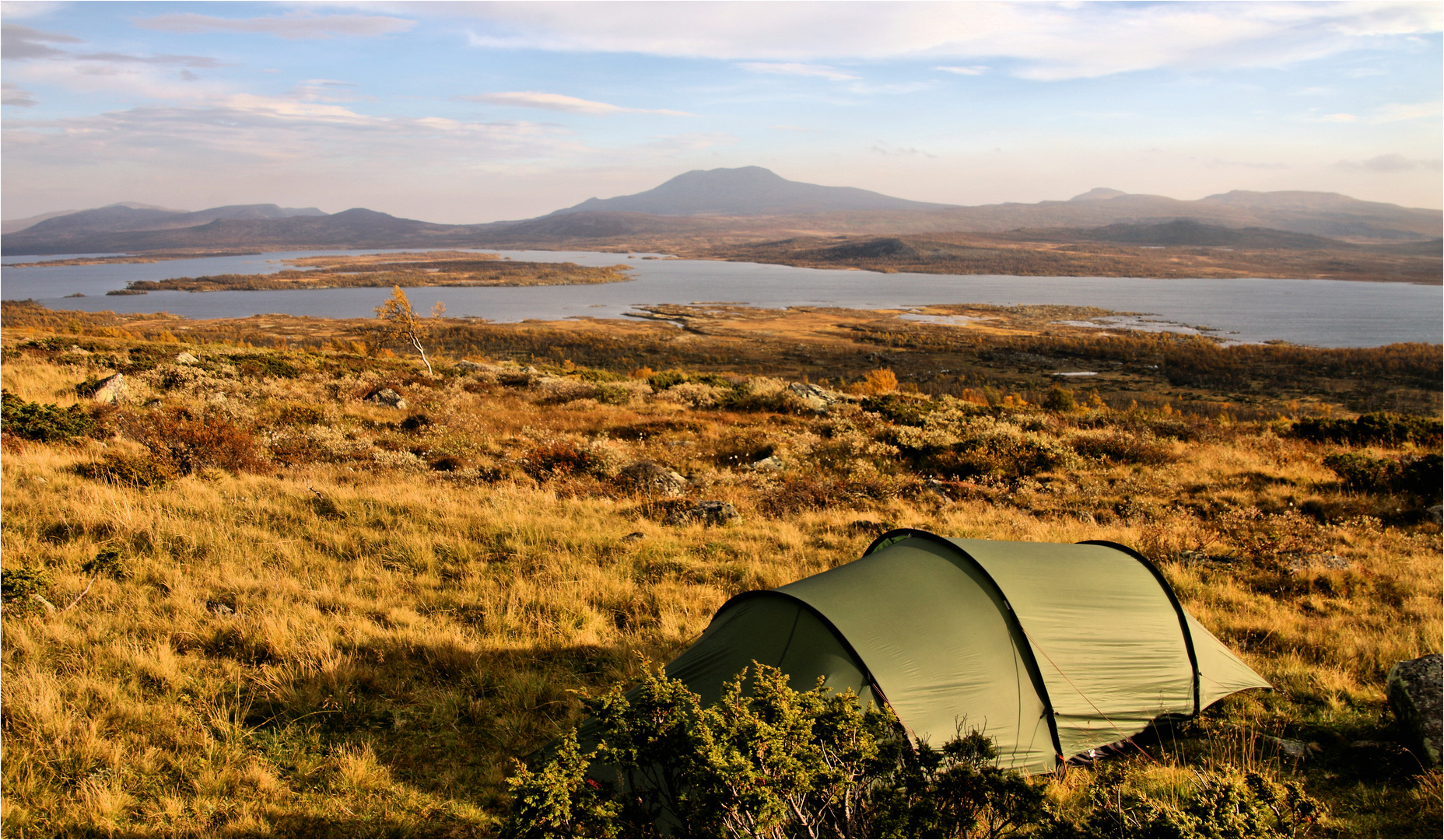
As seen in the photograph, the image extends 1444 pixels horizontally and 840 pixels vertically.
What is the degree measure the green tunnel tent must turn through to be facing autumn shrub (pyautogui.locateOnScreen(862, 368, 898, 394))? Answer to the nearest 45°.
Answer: approximately 135° to its right

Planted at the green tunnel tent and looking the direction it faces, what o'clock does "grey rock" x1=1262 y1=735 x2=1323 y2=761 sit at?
The grey rock is roughly at 7 o'clock from the green tunnel tent.

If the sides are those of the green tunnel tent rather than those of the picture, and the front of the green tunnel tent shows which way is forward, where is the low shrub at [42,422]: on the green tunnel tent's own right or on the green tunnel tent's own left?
on the green tunnel tent's own right

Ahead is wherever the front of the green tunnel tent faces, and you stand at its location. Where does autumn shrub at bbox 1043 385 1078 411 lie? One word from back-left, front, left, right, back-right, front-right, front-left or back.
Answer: back-right

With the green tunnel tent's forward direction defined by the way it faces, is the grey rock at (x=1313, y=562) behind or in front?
behind

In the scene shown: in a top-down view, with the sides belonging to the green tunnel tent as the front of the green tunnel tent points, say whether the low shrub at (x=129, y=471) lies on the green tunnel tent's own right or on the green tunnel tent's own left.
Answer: on the green tunnel tent's own right

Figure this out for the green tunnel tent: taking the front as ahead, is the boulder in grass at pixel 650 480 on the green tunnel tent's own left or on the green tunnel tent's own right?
on the green tunnel tent's own right

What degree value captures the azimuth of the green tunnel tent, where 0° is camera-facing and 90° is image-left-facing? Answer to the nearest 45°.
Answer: approximately 45°

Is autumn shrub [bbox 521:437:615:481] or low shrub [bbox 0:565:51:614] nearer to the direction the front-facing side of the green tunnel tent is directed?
the low shrub
